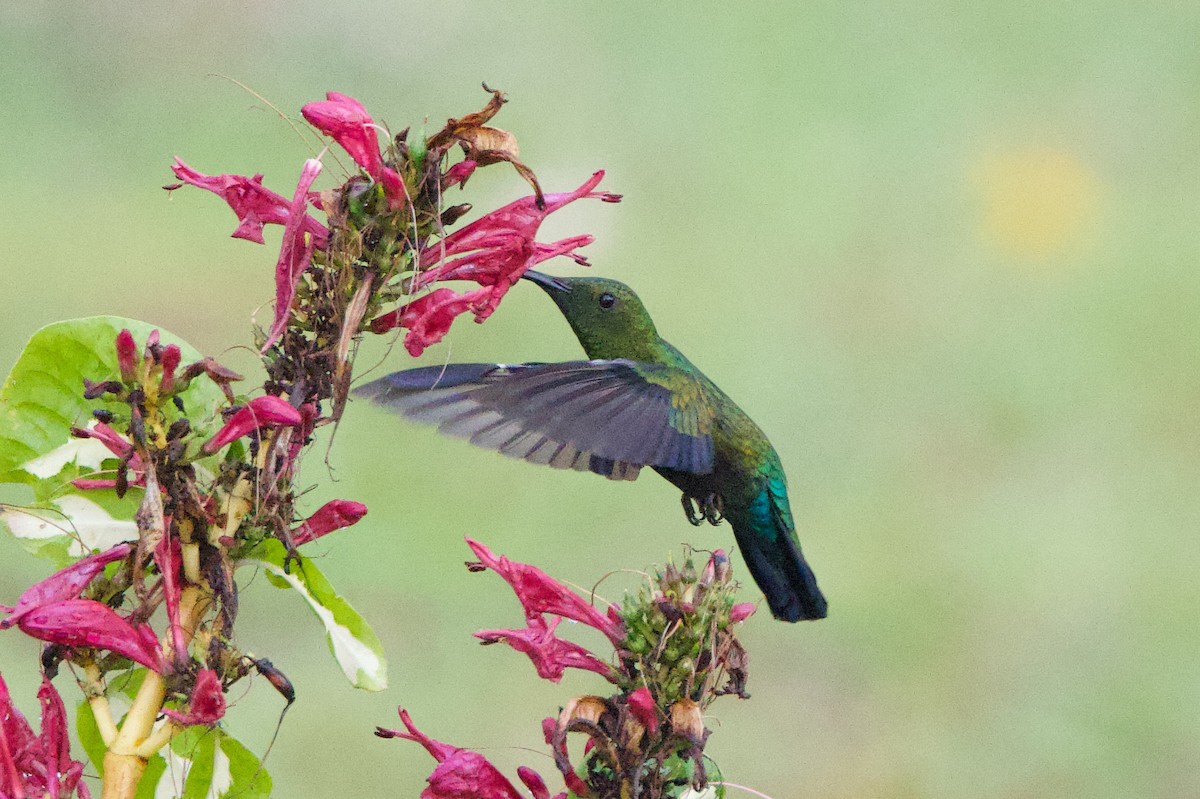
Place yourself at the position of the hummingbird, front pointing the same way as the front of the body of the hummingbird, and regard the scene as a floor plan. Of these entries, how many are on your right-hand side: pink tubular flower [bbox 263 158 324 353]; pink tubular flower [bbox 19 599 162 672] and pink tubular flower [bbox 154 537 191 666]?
0

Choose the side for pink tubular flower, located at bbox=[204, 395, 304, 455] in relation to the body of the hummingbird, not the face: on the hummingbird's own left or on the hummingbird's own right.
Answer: on the hummingbird's own left

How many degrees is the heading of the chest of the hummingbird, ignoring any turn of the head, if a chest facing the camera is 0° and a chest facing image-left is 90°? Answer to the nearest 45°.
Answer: approximately 90°
